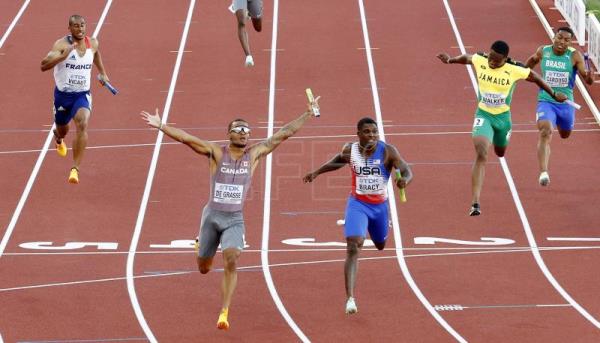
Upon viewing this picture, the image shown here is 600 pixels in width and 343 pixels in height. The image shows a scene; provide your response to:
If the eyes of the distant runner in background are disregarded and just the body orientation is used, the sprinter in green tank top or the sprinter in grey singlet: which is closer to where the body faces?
the sprinter in grey singlet

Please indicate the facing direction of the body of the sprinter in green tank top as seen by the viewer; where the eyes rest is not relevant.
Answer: toward the camera

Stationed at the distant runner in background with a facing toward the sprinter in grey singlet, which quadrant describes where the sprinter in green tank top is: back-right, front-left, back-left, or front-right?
front-left

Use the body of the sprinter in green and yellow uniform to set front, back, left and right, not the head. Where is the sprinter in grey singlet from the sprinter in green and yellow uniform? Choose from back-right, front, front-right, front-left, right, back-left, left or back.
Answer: front-right

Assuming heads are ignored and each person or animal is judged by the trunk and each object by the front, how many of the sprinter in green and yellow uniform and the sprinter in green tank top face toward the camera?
2

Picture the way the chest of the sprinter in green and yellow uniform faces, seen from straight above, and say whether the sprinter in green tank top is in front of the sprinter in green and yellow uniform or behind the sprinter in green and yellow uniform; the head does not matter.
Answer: behind

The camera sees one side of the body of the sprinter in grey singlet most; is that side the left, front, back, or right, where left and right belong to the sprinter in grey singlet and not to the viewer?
front

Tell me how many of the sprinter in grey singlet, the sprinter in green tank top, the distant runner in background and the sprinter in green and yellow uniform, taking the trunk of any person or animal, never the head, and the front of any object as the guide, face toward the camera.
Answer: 4

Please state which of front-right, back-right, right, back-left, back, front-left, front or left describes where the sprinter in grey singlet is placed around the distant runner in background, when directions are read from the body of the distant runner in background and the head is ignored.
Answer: front

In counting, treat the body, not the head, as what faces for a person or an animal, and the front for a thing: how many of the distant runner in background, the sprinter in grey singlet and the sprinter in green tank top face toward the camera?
3

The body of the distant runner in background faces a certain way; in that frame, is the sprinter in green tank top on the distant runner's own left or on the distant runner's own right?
on the distant runner's own left

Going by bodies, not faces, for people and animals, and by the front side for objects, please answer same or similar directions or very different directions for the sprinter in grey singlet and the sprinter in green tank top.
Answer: same or similar directions

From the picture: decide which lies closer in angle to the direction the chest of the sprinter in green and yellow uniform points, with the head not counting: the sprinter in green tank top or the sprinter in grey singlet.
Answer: the sprinter in grey singlet

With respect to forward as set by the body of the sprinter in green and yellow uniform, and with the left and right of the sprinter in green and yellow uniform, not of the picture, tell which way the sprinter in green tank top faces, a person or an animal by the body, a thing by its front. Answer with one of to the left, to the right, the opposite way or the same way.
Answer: the same way
